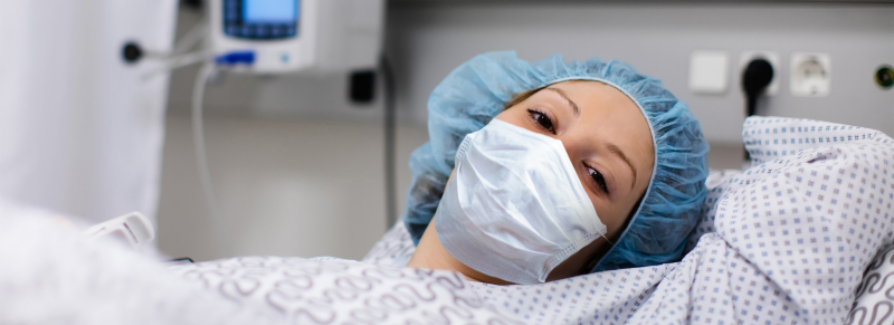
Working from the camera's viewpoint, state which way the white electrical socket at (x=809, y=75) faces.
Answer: facing the viewer

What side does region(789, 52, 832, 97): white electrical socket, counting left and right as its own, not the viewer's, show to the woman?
front

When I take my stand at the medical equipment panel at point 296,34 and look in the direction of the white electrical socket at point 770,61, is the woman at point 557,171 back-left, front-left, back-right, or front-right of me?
front-right

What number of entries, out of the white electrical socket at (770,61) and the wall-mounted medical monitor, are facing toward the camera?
2

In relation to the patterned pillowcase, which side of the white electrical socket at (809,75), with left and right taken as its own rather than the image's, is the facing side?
front

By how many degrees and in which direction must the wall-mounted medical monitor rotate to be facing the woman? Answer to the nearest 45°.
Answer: approximately 45° to its left

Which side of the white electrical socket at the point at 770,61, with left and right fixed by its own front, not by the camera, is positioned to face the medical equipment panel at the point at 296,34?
right

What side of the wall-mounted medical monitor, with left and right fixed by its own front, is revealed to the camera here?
front

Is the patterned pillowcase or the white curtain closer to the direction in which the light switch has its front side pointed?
the patterned pillowcase

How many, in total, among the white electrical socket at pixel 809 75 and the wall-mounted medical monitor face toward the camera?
2

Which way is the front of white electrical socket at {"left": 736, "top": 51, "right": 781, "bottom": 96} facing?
toward the camera
